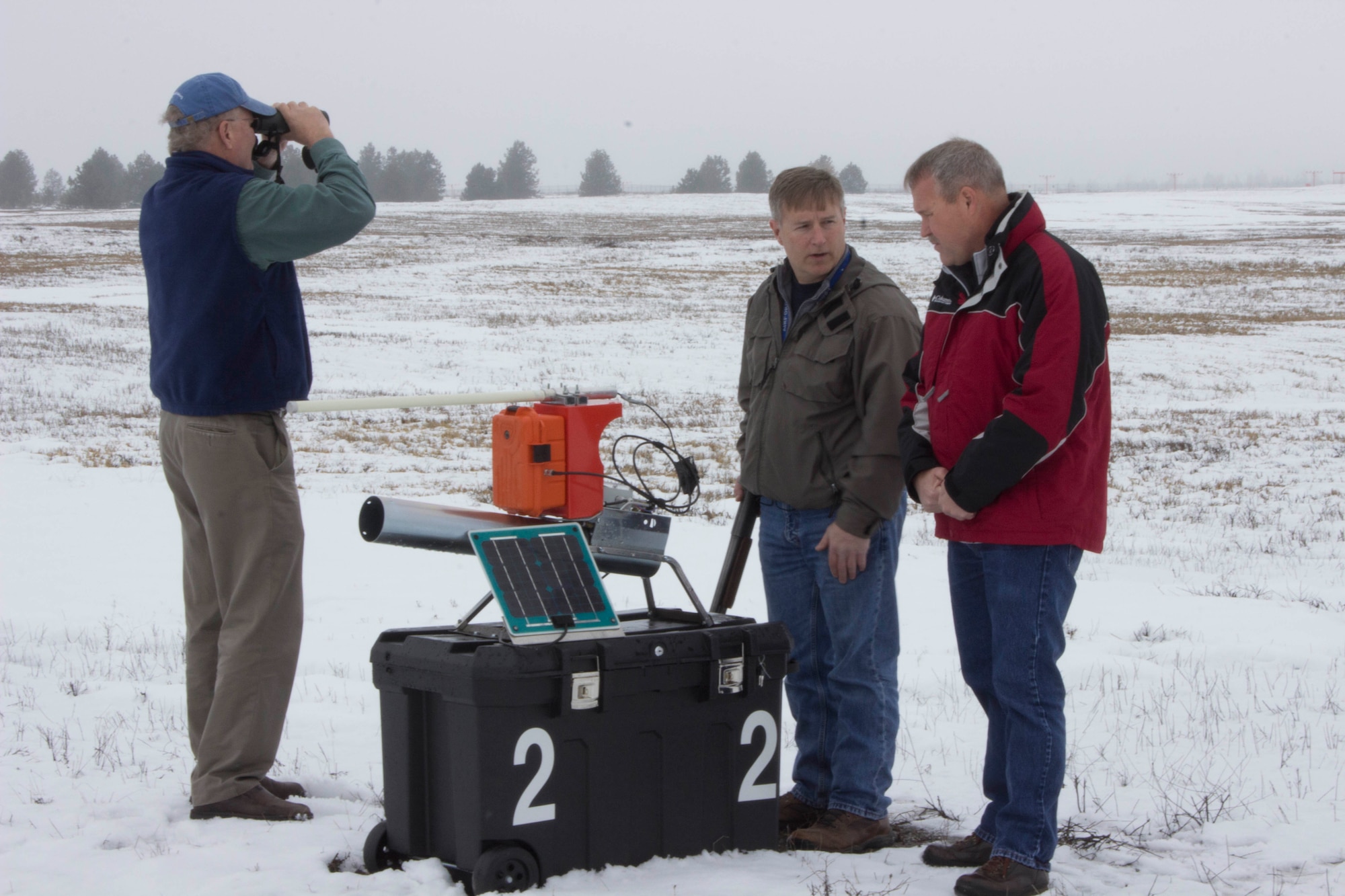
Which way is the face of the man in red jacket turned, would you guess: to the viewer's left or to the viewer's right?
to the viewer's left

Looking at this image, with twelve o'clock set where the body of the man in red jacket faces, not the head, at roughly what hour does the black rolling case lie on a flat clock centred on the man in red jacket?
The black rolling case is roughly at 1 o'clock from the man in red jacket.

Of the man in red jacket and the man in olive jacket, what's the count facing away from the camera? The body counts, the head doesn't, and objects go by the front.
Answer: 0

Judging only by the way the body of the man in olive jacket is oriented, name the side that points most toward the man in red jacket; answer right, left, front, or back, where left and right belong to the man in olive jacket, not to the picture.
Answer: left

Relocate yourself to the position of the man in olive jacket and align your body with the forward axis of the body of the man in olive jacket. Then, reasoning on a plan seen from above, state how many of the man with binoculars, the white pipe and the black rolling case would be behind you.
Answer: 0

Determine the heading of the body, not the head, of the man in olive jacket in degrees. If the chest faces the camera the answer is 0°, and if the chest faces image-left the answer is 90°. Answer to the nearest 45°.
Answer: approximately 45°

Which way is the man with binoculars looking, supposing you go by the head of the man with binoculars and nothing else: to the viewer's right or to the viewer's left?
to the viewer's right

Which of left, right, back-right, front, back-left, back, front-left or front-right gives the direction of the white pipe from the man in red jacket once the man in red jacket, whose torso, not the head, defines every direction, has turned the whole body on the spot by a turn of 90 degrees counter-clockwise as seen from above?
back-right

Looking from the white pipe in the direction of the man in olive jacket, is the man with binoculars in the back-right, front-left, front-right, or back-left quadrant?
back-left

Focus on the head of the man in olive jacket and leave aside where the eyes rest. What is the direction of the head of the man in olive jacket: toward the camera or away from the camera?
toward the camera

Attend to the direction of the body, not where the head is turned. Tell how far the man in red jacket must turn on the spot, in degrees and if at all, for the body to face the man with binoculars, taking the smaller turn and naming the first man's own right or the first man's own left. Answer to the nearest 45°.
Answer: approximately 45° to the first man's own right

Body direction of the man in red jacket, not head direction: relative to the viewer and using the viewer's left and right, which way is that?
facing the viewer and to the left of the viewer
